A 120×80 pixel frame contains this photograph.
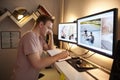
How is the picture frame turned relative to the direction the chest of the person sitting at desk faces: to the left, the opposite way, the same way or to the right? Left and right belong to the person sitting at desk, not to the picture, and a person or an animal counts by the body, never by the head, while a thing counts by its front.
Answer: to the right

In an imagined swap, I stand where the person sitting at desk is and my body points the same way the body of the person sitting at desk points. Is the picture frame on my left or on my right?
on my left

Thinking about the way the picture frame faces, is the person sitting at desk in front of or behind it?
in front

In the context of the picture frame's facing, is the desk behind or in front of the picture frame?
in front

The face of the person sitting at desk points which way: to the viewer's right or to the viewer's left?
to the viewer's right

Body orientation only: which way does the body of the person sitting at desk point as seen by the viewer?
to the viewer's right
